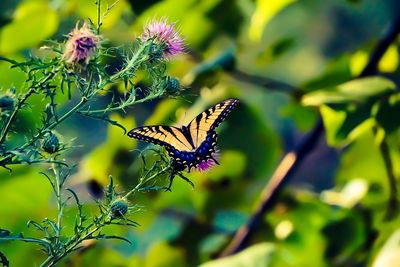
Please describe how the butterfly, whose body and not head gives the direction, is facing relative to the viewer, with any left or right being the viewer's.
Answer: facing away from the viewer

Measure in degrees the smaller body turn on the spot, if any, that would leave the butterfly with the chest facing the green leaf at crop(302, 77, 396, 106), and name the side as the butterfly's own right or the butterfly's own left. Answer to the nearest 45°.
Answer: approximately 45° to the butterfly's own right
